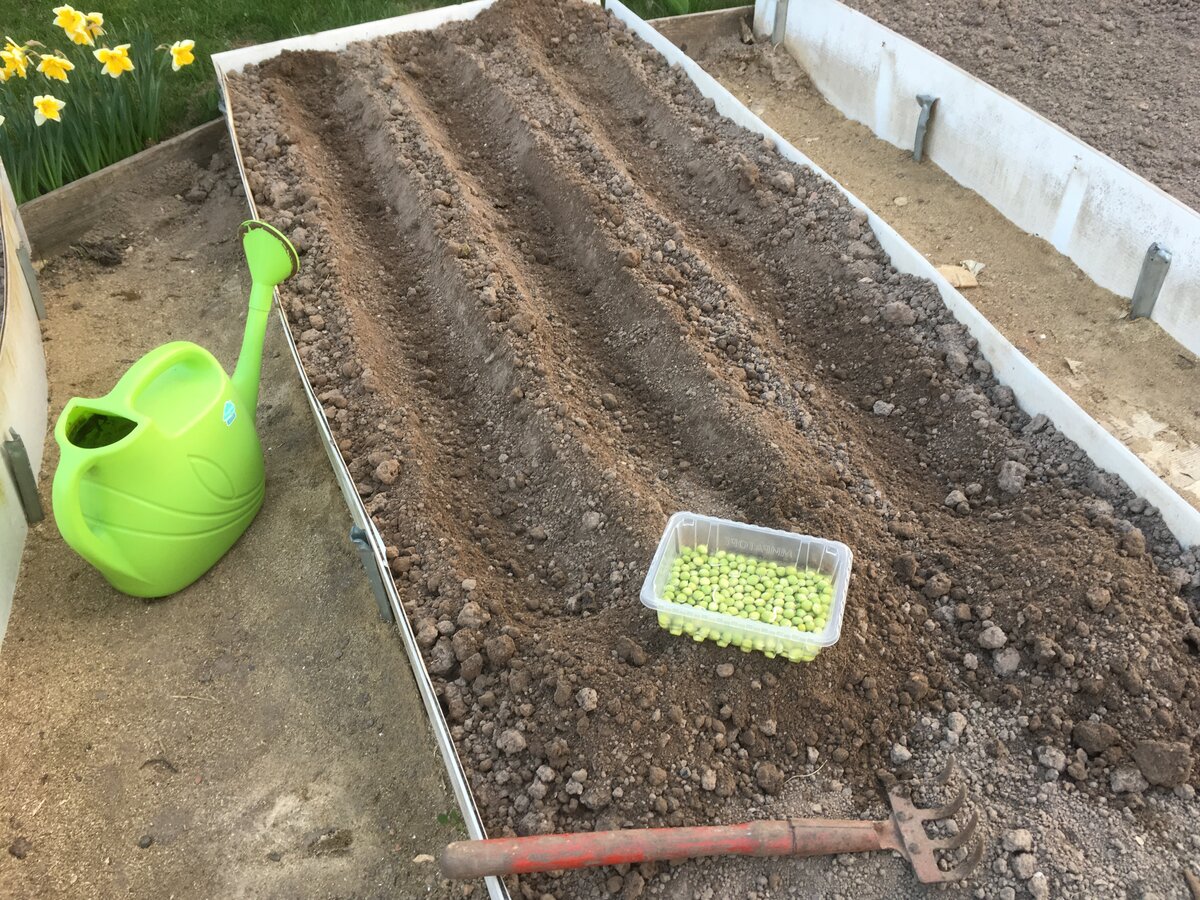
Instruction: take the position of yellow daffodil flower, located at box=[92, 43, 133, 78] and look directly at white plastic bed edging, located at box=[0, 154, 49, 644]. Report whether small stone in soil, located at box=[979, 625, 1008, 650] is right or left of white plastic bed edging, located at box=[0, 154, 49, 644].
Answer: left

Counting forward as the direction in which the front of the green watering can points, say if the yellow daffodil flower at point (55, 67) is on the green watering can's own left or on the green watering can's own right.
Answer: on the green watering can's own left

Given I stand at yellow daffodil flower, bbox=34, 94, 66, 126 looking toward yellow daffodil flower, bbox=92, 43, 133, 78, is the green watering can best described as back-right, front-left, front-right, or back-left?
back-right

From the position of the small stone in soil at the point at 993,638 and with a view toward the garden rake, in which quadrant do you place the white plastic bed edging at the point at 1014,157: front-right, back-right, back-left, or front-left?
back-right

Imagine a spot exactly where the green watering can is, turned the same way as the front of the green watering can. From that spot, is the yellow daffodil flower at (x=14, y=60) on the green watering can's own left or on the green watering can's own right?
on the green watering can's own left

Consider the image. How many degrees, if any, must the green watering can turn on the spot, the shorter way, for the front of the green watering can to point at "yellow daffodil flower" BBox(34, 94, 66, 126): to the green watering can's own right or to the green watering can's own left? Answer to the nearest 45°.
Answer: approximately 45° to the green watering can's own left

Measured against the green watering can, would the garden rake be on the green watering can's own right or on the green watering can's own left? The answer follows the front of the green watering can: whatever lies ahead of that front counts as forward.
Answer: on the green watering can's own right

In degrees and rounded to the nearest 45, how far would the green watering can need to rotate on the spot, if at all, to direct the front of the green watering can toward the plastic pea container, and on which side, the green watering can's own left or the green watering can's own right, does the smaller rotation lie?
approximately 90° to the green watering can's own right

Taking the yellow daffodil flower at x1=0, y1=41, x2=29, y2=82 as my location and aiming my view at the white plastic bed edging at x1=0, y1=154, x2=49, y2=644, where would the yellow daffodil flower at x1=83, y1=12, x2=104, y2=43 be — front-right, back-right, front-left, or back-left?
back-left

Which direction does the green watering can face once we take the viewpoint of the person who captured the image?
facing away from the viewer and to the right of the viewer
